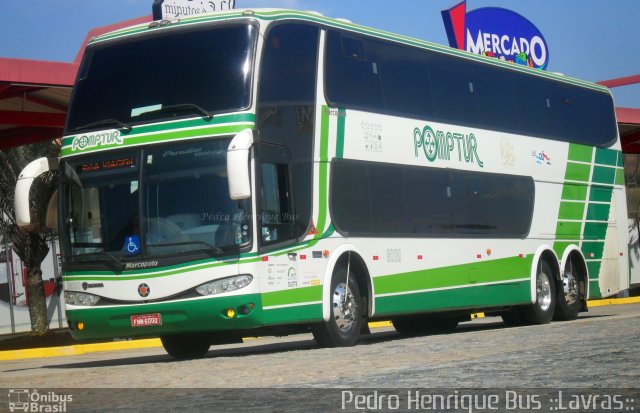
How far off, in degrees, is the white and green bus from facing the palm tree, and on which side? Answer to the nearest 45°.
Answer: approximately 90° to its right

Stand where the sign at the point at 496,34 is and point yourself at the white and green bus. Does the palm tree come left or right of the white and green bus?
right

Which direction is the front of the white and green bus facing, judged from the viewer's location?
facing the viewer and to the left of the viewer

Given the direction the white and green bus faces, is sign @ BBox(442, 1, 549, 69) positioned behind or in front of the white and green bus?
behind
